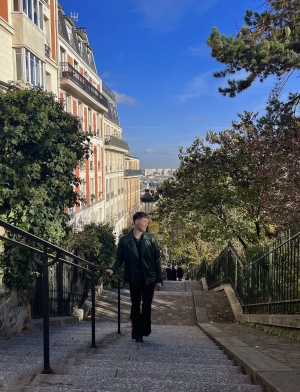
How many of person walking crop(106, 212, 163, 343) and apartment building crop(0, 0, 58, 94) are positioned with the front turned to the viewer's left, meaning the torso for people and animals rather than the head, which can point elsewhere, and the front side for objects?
0

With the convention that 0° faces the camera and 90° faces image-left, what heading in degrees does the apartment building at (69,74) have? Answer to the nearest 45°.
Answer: approximately 315°

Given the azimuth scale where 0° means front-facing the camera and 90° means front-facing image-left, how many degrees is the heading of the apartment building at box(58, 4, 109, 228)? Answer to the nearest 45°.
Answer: approximately 315°

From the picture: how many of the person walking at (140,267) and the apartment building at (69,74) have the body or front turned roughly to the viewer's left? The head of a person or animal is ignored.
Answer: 0

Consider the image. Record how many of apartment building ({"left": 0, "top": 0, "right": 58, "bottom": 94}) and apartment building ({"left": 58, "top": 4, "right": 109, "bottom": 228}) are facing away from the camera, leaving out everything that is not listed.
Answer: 0

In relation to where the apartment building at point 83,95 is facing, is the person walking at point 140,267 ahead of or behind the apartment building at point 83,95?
ahead

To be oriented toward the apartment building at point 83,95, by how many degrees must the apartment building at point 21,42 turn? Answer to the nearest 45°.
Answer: approximately 135° to its left

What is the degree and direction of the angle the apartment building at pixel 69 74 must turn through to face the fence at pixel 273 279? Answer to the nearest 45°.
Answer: approximately 45° to its right
